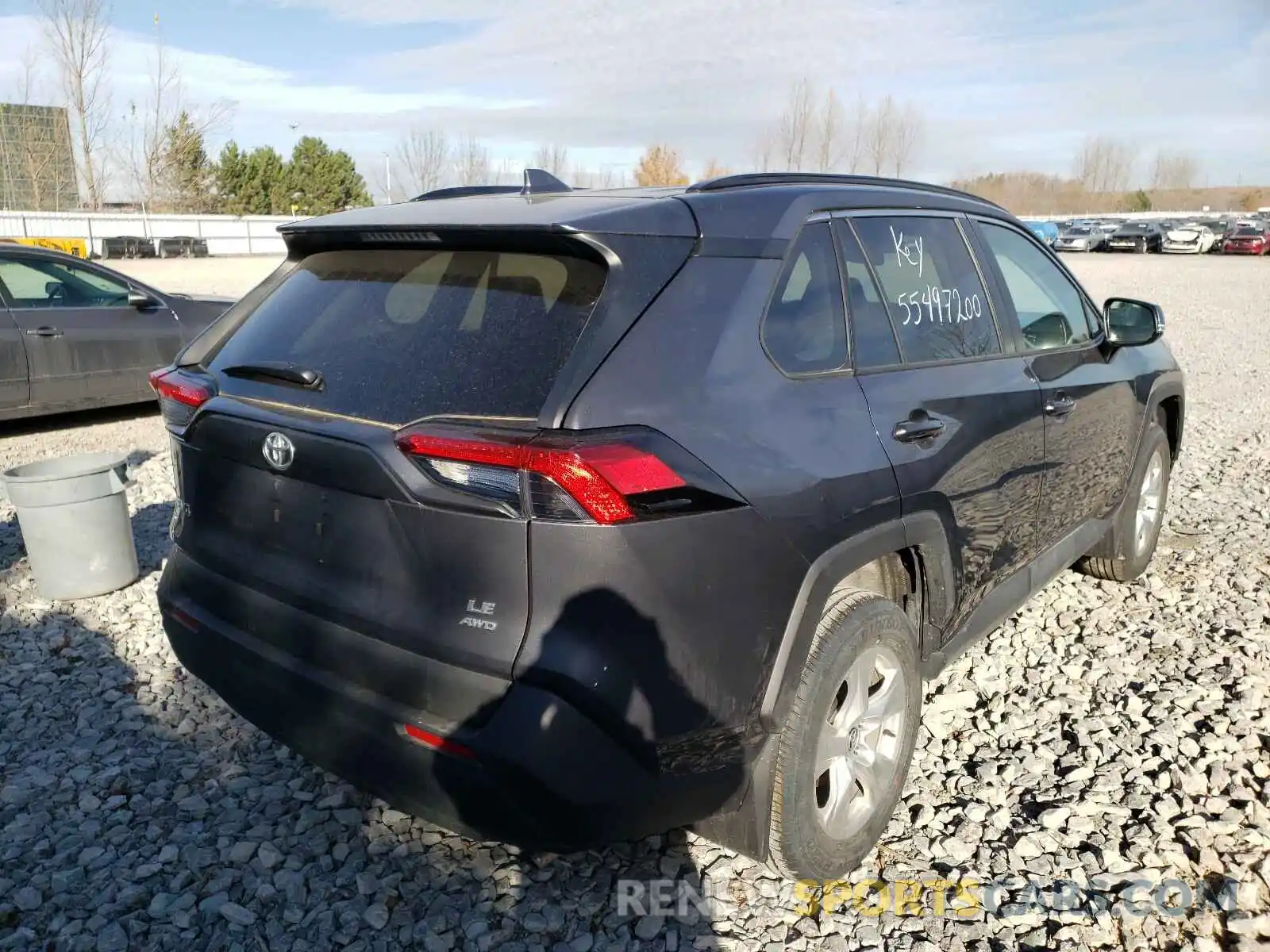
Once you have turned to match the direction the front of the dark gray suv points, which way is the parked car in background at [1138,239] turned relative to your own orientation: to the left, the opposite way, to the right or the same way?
the opposite way

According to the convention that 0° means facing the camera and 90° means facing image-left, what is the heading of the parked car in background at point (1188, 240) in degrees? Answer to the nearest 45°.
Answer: approximately 45°

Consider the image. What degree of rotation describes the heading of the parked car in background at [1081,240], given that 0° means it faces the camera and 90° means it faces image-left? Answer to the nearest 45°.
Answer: approximately 45°

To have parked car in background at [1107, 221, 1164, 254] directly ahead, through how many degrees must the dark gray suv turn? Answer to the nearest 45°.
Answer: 0° — it already faces it

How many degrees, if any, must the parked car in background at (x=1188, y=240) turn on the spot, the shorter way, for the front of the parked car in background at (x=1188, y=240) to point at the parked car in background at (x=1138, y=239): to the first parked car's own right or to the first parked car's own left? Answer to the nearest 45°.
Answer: approximately 45° to the first parked car's own right

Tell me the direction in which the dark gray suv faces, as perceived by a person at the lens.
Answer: facing away from the viewer and to the right of the viewer

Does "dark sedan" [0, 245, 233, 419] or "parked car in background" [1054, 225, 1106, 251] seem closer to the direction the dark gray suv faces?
the parked car in background

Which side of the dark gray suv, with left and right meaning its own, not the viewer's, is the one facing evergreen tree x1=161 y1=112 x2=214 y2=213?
left
